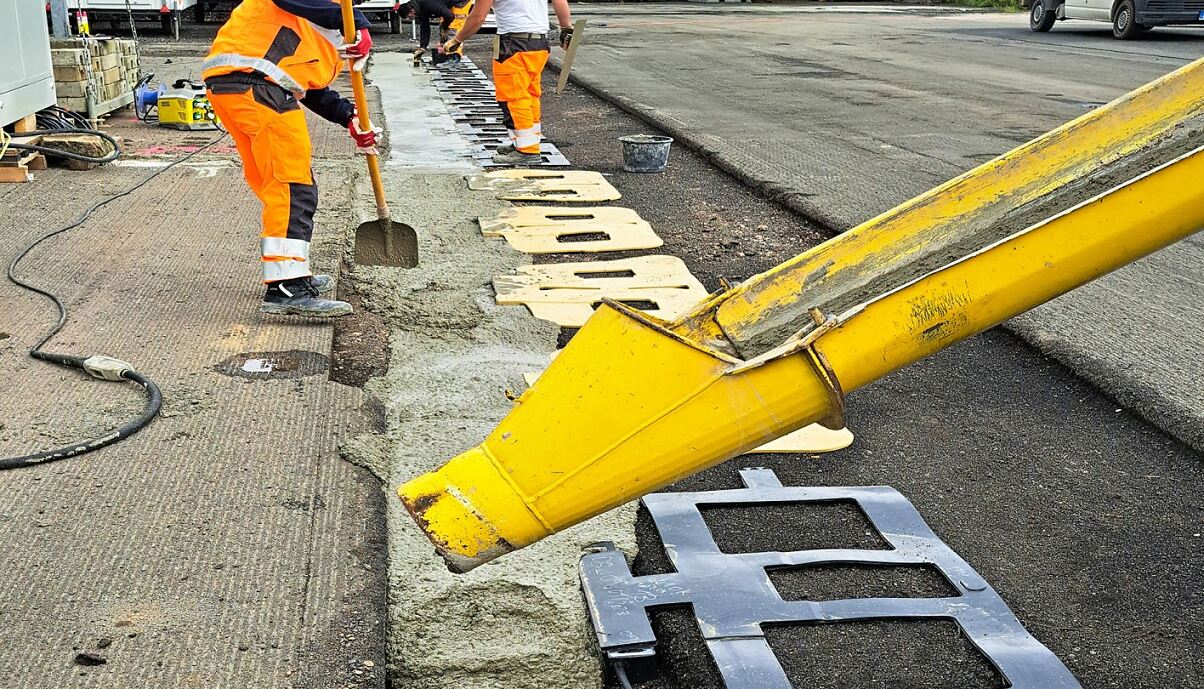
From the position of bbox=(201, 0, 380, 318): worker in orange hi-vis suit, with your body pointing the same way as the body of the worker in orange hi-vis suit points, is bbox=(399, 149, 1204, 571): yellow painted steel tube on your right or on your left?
on your right

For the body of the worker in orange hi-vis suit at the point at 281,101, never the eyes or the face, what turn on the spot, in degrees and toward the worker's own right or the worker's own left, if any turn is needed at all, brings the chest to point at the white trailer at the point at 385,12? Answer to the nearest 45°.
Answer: approximately 90° to the worker's own left

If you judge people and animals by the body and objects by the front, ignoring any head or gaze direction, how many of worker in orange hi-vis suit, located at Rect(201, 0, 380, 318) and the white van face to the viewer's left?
0

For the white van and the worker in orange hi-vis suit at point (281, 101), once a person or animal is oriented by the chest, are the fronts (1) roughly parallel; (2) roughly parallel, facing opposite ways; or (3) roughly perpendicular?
roughly perpendicular

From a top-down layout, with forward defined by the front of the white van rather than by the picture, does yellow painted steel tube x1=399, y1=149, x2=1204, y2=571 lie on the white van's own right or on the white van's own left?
on the white van's own right

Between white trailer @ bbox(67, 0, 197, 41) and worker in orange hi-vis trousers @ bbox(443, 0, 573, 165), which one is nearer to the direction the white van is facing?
the worker in orange hi-vis trousers
